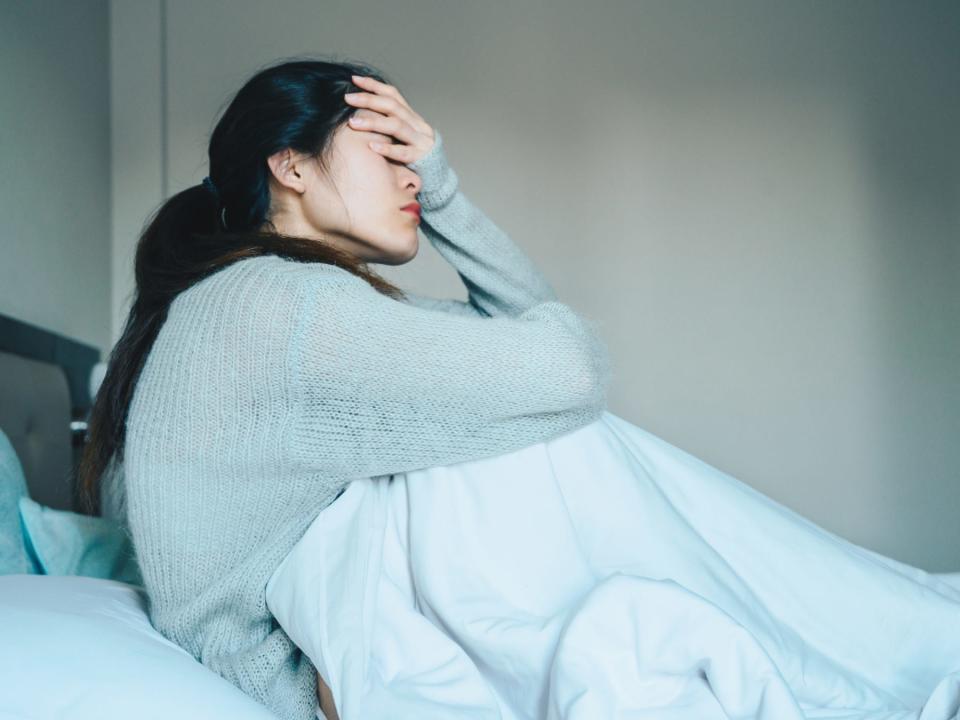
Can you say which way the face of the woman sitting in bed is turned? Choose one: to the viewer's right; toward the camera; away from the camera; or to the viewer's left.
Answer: to the viewer's right

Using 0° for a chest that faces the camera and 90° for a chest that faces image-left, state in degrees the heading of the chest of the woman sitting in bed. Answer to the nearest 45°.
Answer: approximately 270°
